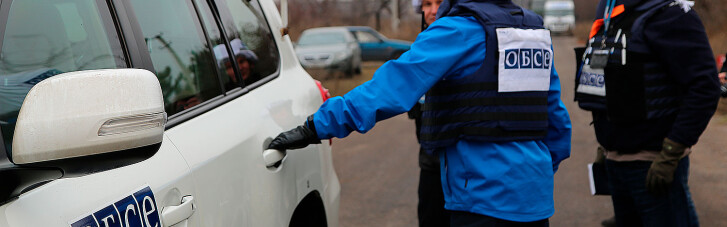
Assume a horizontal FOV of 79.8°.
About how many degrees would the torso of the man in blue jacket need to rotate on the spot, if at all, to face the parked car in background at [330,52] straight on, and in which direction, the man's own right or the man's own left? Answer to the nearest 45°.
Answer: approximately 45° to the man's own right

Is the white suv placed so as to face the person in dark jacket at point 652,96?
no

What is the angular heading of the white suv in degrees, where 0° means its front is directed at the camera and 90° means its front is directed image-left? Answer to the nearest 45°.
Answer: approximately 45°

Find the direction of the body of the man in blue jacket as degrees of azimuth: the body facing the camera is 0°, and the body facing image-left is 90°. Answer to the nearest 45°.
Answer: approximately 135°

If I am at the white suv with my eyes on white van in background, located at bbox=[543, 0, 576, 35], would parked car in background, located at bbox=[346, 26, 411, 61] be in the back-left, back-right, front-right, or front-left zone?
front-left

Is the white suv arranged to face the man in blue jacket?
no

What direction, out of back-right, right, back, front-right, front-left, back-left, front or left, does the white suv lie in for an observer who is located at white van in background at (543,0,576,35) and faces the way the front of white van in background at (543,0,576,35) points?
front

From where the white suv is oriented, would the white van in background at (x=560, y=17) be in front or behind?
behind

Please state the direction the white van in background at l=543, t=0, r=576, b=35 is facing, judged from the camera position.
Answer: facing the viewer

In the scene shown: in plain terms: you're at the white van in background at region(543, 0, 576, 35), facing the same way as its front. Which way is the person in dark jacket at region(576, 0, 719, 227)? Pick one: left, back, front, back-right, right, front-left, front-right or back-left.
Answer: front
